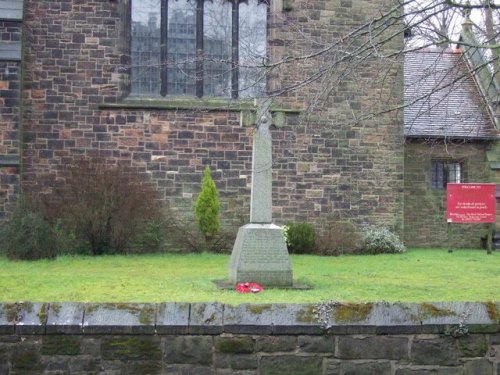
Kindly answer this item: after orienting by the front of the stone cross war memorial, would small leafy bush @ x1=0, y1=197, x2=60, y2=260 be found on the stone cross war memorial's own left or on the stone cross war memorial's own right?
on the stone cross war memorial's own right

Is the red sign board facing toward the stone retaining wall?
yes

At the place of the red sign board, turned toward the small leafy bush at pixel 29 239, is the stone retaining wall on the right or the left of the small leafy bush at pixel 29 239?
left

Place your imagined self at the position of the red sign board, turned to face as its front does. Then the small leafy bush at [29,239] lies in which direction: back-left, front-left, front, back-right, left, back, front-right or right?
front-right

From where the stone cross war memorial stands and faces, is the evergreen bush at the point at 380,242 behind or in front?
behind

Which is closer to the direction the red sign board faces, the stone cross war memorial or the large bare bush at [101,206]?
the stone cross war memorial

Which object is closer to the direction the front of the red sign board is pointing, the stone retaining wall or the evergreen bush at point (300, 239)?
the stone retaining wall

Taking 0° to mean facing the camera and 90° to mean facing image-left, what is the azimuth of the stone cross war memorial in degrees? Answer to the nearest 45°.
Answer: approximately 0°

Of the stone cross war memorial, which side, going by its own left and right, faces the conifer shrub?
back

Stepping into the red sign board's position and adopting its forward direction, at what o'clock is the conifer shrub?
The conifer shrub is roughly at 2 o'clock from the red sign board.

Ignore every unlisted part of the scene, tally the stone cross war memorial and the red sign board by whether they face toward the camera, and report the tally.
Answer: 2
